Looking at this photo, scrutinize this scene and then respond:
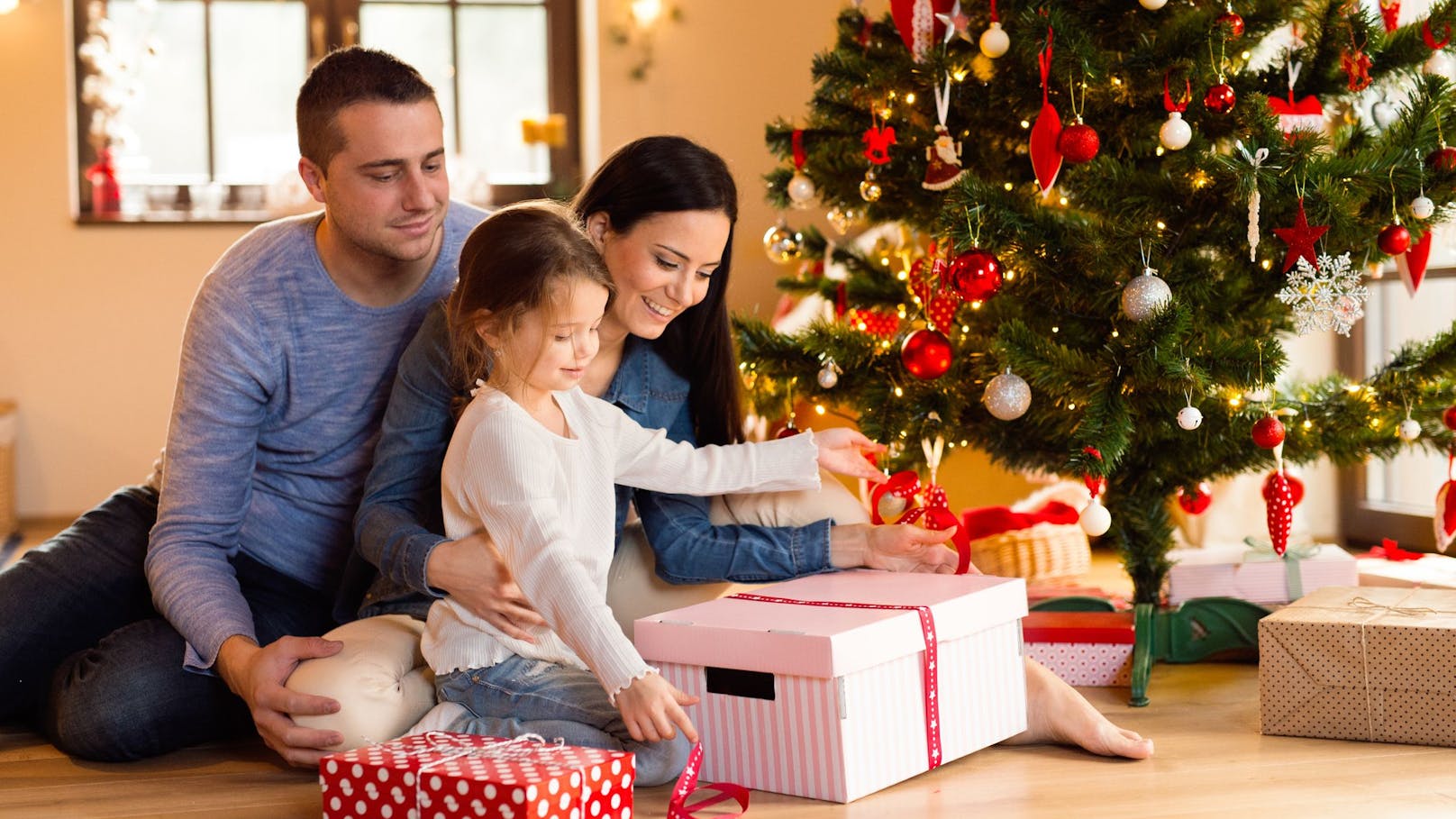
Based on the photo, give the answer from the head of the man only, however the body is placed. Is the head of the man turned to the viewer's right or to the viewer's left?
to the viewer's right

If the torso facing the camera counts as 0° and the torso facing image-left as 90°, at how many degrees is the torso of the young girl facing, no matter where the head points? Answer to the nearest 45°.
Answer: approximately 315°

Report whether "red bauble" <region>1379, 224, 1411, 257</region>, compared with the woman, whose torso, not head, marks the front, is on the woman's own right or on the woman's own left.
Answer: on the woman's own left

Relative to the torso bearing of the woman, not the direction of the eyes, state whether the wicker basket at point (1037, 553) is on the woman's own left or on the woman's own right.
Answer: on the woman's own left

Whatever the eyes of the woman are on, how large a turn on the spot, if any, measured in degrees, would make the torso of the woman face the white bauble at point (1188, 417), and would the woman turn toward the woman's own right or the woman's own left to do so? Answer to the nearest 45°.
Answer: approximately 45° to the woman's own left

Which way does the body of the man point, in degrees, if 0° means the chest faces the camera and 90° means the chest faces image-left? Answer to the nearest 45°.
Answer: approximately 315°

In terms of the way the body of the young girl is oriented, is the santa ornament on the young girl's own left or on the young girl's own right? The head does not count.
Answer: on the young girl's own left

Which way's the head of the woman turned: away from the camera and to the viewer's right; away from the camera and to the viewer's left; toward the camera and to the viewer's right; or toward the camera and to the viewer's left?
toward the camera and to the viewer's right
